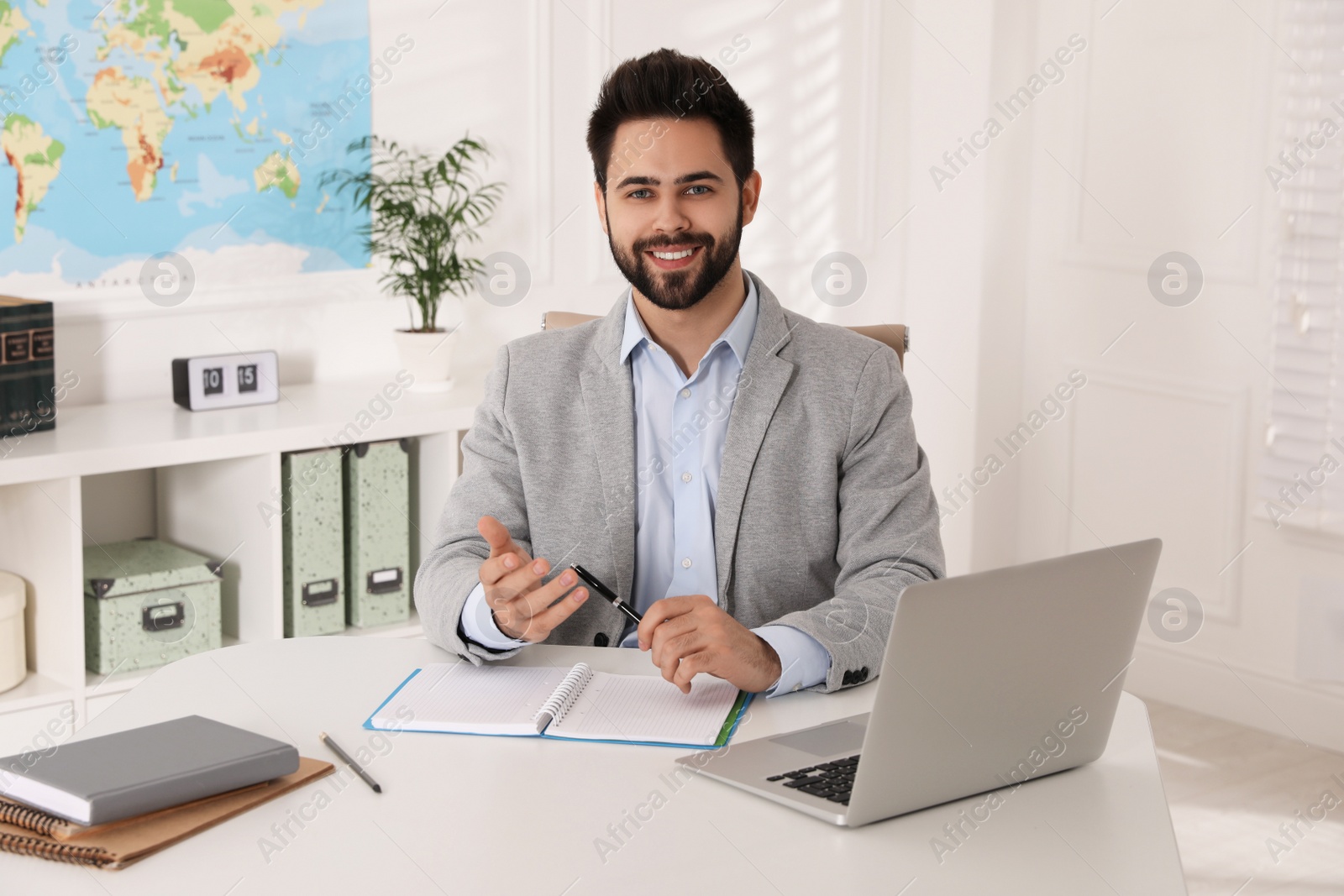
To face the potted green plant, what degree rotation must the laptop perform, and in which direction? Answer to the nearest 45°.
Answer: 0° — it already faces it

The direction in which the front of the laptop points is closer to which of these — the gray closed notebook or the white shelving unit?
the white shelving unit

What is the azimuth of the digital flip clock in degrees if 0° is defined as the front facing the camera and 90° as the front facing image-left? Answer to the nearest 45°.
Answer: approximately 315°

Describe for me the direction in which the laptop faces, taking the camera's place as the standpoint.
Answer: facing away from the viewer and to the left of the viewer
